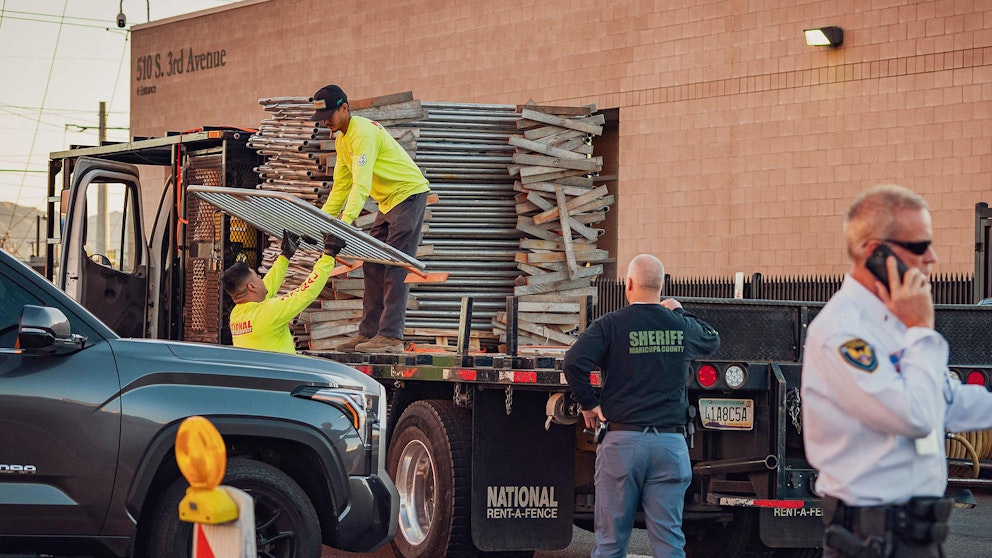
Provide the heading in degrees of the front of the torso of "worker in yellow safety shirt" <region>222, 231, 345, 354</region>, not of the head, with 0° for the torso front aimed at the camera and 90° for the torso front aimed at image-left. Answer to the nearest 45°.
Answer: approximately 225°

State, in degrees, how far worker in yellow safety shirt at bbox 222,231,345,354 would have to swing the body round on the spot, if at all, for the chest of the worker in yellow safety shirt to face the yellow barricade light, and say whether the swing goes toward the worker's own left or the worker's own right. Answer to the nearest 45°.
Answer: approximately 135° to the worker's own right

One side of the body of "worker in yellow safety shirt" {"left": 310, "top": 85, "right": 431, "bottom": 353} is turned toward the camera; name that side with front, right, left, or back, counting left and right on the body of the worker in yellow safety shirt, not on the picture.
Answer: left

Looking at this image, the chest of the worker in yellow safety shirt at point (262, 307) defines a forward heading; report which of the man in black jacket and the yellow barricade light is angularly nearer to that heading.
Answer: the man in black jacket

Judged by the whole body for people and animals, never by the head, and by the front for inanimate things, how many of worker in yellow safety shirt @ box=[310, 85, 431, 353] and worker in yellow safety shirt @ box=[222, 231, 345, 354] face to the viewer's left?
1
